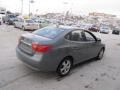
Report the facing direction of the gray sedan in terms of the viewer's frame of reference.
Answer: facing away from the viewer and to the right of the viewer
